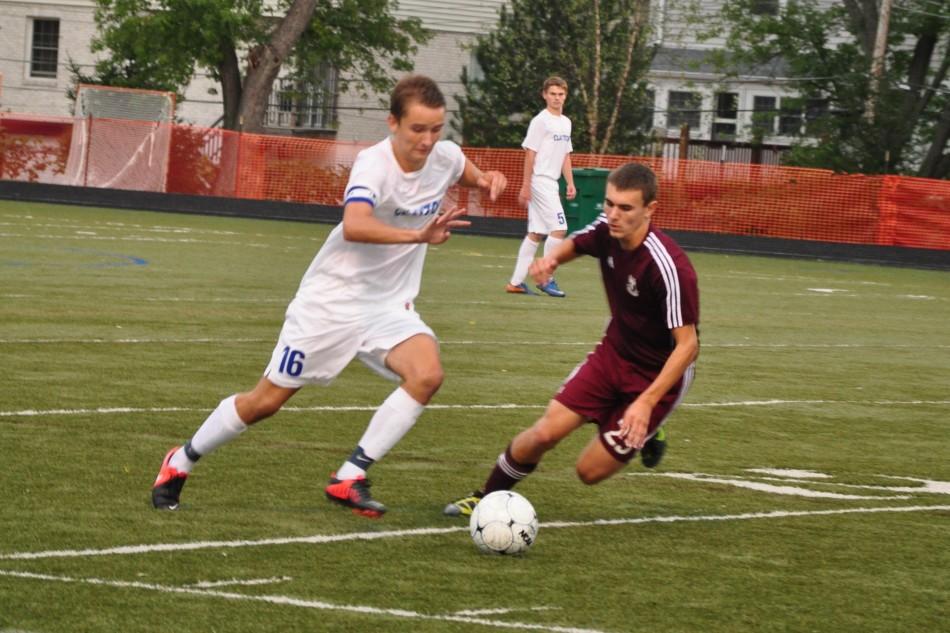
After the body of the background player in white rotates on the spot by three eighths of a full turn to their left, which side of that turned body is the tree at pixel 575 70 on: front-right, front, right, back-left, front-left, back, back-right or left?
front

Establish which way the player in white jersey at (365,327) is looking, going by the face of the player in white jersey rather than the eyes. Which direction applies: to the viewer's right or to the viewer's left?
to the viewer's right

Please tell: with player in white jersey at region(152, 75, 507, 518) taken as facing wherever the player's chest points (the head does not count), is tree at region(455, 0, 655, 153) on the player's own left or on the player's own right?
on the player's own left

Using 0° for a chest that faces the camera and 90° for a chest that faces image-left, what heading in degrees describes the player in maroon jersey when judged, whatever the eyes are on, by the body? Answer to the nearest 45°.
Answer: approximately 45°

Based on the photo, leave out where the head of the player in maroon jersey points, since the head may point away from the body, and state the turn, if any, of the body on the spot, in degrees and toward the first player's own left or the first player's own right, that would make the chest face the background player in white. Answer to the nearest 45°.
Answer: approximately 135° to the first player's own right

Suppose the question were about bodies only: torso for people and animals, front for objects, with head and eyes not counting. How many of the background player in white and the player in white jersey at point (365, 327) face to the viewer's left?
0

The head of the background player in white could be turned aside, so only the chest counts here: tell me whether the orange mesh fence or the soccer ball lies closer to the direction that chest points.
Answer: the soccer ball

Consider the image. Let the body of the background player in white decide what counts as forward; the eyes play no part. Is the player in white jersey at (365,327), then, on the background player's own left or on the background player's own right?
on the background player's own right

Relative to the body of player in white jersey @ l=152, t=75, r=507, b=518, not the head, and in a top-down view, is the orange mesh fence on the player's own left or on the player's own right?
on the player's own left

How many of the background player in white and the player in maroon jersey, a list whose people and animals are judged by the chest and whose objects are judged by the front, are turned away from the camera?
0

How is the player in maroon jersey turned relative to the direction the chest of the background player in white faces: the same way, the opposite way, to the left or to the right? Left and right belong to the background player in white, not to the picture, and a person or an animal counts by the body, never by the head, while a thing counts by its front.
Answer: to the right

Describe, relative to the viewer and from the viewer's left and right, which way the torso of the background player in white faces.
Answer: facing the viewer and to the right of the viewer

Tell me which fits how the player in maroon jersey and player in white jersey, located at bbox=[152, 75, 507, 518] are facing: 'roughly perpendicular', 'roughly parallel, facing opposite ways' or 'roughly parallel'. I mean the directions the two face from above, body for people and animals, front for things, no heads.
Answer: roughly perpendicular

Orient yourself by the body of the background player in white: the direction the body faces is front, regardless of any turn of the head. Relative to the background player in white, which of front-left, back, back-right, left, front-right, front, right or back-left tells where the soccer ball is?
front-right

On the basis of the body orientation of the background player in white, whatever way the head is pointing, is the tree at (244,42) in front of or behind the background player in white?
behind

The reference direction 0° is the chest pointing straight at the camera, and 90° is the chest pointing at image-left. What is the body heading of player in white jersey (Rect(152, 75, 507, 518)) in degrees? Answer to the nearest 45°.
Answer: approximately 315°
